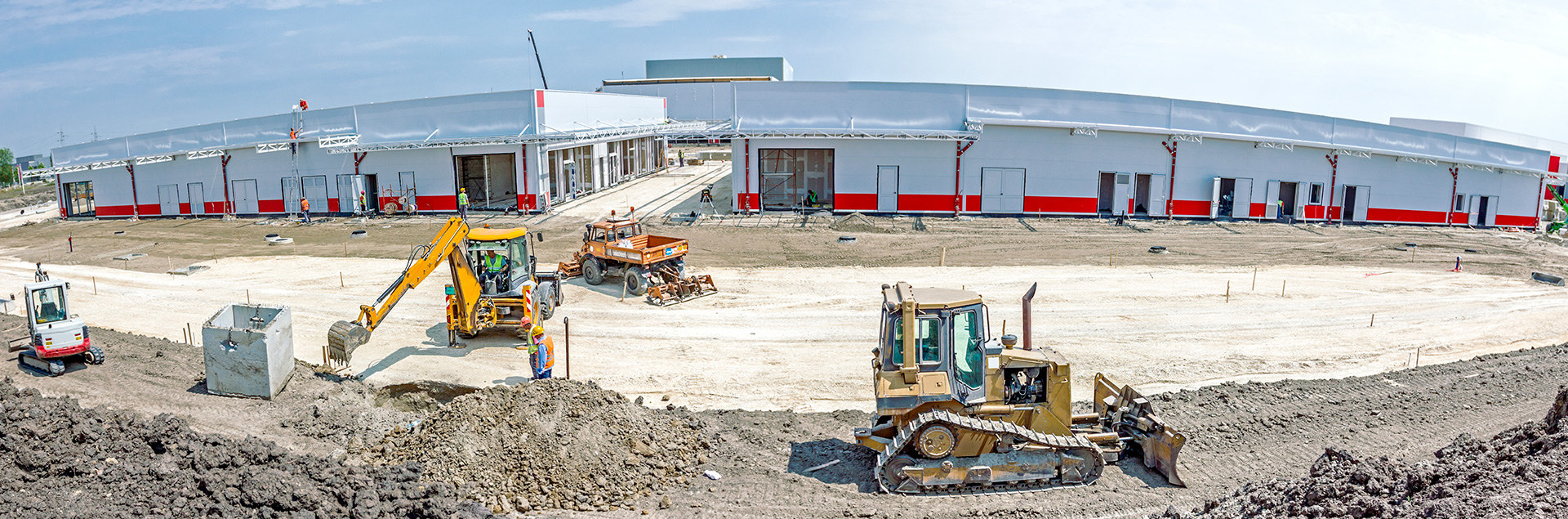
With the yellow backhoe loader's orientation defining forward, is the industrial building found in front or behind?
in front

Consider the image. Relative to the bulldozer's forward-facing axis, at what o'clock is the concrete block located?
The concrete block is roughly at 6 o'clock from the bulldozer.

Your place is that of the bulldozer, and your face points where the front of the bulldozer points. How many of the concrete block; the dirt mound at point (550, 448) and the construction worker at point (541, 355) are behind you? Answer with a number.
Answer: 3

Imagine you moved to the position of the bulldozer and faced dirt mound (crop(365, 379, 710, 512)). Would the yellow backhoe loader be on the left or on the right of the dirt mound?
right

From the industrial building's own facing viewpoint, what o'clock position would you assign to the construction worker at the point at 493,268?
The construction worker is roughly at 1 o'clock from the industrial building.

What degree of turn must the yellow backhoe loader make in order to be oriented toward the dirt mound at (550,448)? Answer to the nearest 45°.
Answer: approximately 135° to its right

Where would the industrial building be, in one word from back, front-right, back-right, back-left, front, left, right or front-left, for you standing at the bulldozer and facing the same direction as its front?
left

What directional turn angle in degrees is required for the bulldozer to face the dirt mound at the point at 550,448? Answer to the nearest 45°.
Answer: approximately 180°

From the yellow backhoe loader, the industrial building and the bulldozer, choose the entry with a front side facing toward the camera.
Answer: the industrial building

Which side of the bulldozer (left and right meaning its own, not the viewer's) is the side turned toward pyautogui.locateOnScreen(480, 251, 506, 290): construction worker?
back

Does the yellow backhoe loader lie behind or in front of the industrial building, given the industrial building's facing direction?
in front

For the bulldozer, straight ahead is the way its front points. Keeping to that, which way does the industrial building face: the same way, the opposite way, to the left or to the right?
to the right

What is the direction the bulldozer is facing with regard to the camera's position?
facing to the right of the viewer

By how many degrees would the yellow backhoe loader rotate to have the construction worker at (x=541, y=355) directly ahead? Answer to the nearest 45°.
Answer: approximately 135° to its right

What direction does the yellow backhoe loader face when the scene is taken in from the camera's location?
facing away from the viewer and to the right of the viewer

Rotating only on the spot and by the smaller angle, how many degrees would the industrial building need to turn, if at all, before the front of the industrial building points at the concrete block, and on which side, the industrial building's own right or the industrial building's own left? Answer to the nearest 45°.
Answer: approximately 45° to the industrial building's own right

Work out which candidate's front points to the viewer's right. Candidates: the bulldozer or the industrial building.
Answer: the bulldozer
